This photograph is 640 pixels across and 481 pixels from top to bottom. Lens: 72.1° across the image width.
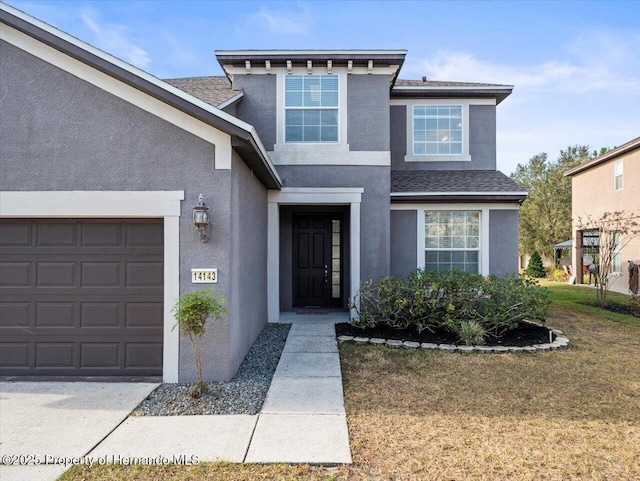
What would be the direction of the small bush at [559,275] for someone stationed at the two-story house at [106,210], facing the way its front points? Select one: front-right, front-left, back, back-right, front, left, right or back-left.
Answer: back-left

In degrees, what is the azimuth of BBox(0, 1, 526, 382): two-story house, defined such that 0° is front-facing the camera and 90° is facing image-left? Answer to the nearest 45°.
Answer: approximately 0°

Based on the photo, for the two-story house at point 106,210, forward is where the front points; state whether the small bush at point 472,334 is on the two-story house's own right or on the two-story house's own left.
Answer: on the two-story house's own left

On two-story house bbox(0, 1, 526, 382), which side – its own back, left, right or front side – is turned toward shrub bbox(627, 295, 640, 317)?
left

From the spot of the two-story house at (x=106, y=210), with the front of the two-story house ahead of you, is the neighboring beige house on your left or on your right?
on your left

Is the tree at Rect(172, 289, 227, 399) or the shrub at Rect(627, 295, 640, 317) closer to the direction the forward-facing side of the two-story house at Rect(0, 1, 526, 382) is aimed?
the tree

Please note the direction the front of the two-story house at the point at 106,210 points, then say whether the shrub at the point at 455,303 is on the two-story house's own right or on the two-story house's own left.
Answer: on the two-story house's own left

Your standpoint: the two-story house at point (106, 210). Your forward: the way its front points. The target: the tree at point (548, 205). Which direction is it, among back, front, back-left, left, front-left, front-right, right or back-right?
back-left

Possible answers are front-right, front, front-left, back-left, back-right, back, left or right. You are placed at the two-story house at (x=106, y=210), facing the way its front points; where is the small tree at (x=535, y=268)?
back-left
